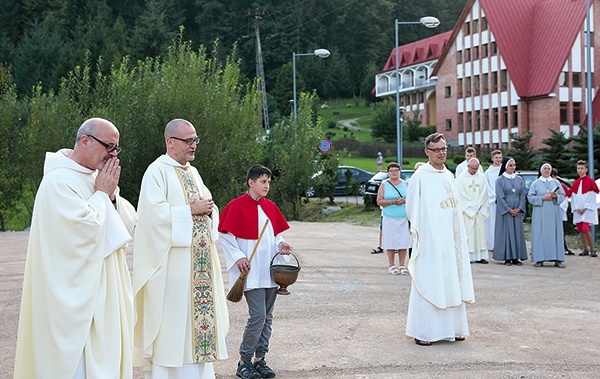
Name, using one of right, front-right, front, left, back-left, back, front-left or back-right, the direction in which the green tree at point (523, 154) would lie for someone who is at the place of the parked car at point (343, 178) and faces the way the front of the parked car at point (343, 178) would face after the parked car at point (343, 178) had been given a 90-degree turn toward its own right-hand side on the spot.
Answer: right

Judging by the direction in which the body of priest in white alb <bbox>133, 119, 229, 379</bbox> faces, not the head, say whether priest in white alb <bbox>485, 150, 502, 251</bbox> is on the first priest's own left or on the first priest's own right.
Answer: on the first priest's own left

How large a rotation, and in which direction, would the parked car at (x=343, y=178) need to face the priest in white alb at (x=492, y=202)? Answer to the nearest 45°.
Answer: approximately 90° to its left

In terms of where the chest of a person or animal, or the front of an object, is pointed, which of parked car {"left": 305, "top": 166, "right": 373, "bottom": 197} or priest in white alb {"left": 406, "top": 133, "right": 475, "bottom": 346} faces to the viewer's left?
the parked car

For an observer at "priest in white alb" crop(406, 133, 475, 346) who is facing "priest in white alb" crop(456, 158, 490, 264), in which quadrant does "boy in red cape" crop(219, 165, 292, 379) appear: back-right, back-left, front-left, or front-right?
back-left

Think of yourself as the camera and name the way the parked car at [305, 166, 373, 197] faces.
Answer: facing to the left of the viewer

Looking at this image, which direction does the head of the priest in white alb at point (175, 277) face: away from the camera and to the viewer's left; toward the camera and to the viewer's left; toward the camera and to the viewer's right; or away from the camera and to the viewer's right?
toward the camera and to the viewer's right

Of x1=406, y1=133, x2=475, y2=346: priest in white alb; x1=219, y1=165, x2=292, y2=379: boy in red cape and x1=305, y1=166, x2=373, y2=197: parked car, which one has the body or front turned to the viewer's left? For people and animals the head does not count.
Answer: the parked car

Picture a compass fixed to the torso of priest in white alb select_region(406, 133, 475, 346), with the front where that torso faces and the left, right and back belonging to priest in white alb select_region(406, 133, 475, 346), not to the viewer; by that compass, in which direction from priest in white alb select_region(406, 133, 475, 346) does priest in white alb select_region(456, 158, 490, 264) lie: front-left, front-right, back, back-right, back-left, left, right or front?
back-left

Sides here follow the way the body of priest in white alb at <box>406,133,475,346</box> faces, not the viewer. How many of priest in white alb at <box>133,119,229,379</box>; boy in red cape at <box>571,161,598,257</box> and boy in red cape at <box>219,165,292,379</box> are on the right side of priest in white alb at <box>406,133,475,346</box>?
2

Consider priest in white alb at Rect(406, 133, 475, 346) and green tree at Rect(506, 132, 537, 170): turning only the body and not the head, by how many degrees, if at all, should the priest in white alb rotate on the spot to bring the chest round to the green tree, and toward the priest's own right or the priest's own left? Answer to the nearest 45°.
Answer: approximately 135° to the priest's own left

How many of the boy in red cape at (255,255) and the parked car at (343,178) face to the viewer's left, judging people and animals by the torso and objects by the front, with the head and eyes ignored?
1

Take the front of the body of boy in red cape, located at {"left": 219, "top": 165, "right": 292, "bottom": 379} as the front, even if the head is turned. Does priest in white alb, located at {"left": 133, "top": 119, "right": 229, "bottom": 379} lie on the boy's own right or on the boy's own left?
on the boy's own right

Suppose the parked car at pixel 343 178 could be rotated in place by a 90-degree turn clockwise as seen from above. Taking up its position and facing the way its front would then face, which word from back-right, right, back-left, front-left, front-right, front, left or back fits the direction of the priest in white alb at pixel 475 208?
back
